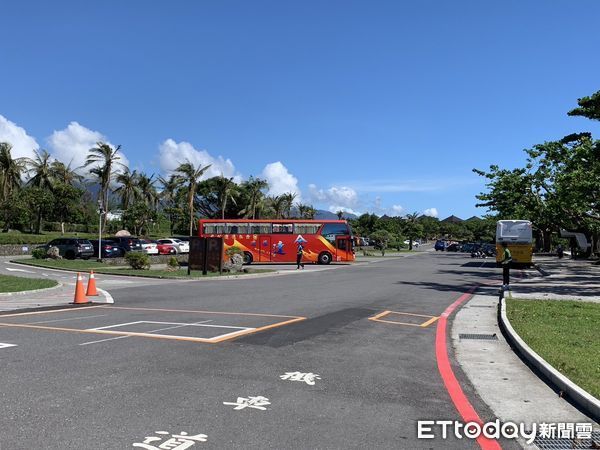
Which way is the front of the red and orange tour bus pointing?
to the viewer's right

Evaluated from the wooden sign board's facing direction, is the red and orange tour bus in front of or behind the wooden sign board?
behind

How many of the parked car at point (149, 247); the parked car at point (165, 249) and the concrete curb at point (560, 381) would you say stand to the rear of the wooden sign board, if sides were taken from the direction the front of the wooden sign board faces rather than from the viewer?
2

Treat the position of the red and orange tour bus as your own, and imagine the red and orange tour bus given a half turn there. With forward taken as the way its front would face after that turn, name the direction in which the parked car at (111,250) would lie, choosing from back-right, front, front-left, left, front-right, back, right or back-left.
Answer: front

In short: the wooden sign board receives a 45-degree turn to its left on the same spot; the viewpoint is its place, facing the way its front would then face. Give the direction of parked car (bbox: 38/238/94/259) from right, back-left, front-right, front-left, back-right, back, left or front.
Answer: back

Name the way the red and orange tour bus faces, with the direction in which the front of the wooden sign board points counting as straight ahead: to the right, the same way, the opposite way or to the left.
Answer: to the left

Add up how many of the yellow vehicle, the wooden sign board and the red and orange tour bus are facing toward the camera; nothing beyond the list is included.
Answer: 2

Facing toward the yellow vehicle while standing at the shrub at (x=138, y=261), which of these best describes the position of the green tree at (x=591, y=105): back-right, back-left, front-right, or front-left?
front-right

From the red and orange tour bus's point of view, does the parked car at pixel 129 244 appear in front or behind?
behind

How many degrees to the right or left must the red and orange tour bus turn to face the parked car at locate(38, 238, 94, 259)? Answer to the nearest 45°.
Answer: approximately 180°

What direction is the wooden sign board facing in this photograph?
toward the camera

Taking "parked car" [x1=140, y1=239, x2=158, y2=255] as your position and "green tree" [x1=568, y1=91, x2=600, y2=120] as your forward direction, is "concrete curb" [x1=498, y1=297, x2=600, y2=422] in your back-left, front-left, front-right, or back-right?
front-right

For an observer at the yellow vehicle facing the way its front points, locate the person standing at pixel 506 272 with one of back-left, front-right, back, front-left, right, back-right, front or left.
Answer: back
